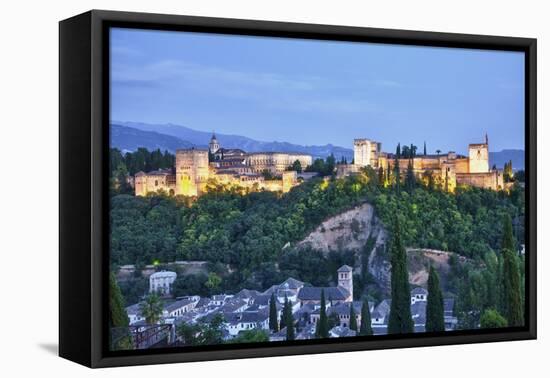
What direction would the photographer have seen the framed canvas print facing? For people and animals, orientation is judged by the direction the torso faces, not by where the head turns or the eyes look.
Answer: facing the viewer and to the right of the viewer
